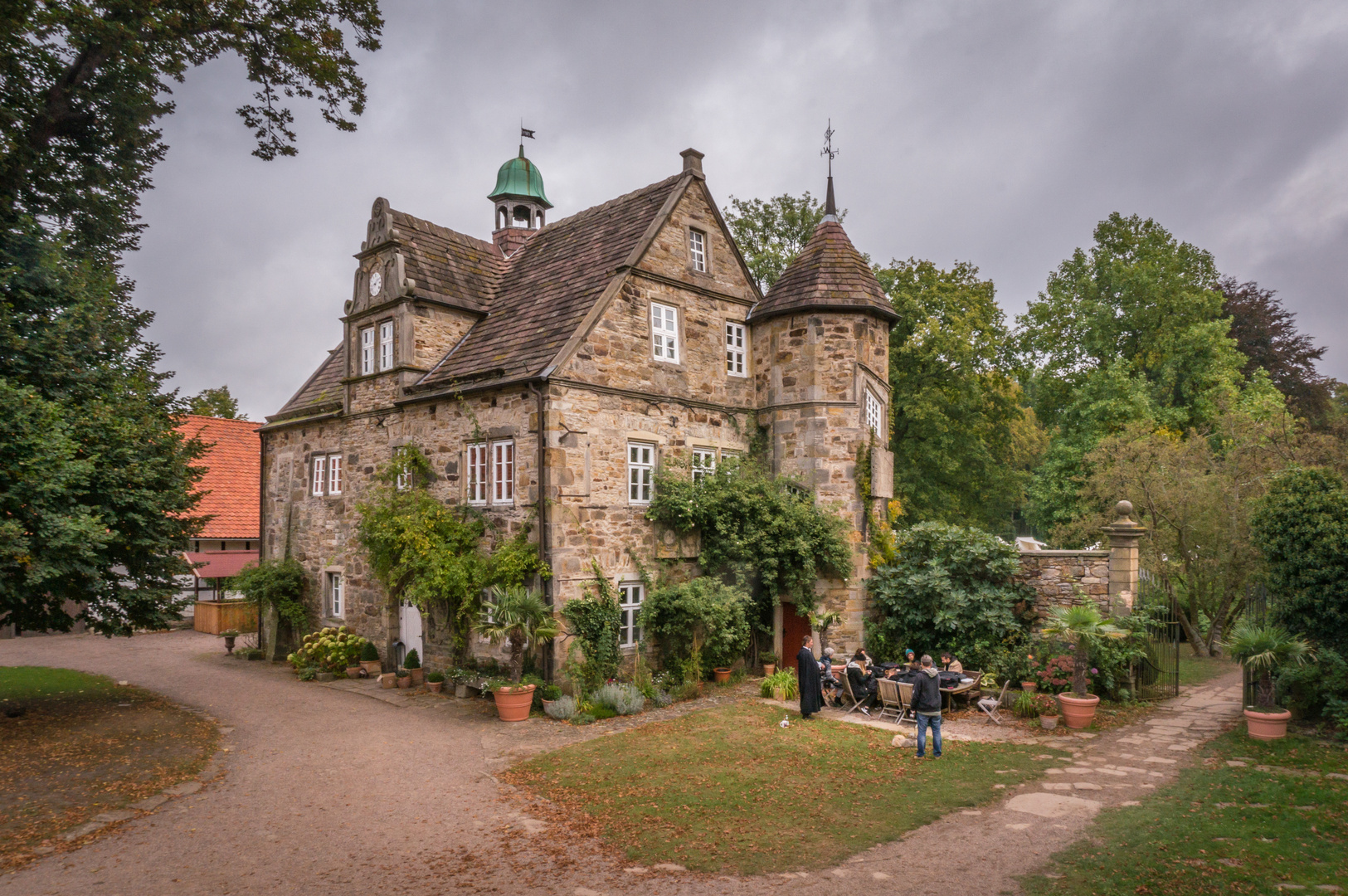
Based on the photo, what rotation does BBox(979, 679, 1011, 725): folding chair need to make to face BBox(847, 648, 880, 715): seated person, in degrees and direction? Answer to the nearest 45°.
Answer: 0° — it already faces them

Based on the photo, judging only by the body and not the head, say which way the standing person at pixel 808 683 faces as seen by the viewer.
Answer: to the viewer's right

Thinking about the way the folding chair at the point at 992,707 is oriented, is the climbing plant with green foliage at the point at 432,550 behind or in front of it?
in front

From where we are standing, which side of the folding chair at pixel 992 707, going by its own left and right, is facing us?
left

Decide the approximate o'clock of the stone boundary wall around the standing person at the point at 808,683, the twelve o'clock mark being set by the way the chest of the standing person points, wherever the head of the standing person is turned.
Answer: The stone boundary wall is roughly at 11 o'clock from the standing person.

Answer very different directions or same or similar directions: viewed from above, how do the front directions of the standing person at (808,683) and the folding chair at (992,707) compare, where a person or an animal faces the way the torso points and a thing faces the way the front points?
very different directions

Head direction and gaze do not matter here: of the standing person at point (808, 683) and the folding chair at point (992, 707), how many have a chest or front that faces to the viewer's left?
1
